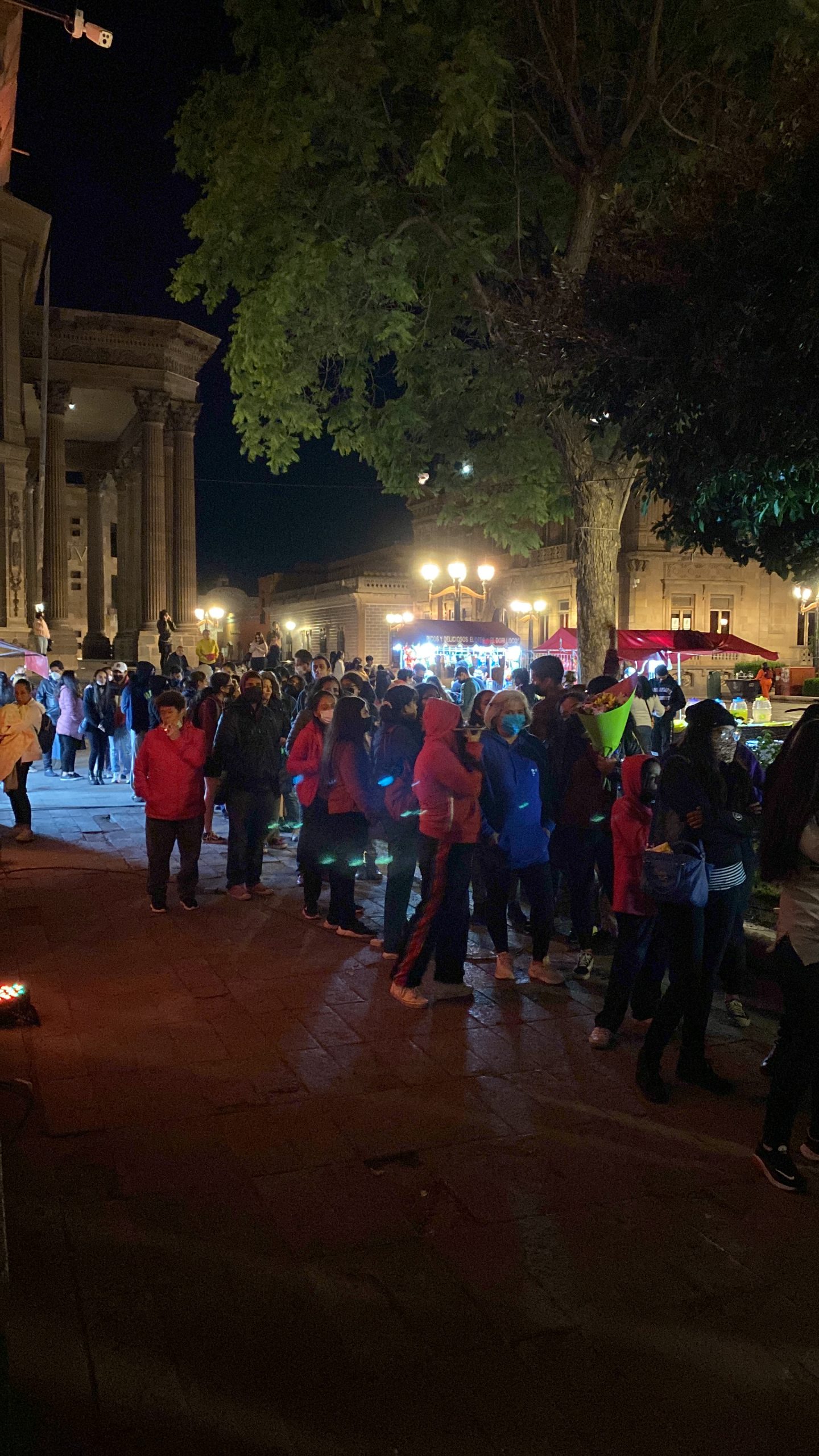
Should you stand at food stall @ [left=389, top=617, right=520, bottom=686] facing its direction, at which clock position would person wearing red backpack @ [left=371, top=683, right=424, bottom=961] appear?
The person wearing red backpack is roughly at 12 o'clock from the food stall.

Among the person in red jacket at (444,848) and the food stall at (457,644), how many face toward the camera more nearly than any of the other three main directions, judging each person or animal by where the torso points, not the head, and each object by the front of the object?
1

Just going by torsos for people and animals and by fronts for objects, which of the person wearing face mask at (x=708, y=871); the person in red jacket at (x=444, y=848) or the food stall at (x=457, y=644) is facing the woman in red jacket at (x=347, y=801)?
the food stall

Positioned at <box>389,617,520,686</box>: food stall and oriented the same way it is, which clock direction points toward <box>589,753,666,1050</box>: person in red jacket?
The person in red jacket is roughly at 12 o'clock from the food stall.

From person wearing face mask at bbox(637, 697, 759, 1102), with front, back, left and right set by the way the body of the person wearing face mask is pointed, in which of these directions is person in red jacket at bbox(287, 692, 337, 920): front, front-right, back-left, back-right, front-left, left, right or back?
back

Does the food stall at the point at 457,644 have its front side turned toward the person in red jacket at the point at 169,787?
yes

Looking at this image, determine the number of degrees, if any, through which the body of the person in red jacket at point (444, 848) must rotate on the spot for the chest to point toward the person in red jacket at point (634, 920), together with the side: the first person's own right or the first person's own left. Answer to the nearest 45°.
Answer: approximately 45° to the first person's own right
